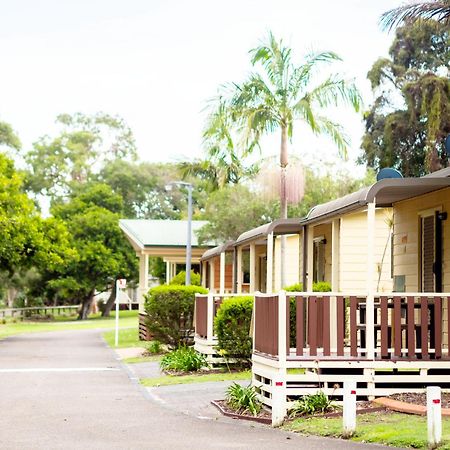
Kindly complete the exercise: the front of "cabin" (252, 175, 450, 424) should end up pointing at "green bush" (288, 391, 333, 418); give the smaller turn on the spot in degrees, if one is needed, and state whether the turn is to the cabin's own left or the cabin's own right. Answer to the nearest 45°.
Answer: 0° — it already faces it

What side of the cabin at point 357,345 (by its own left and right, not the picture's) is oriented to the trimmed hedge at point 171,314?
right

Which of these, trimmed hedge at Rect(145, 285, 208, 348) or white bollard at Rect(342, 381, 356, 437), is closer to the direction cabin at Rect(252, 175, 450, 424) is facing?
the white bollard

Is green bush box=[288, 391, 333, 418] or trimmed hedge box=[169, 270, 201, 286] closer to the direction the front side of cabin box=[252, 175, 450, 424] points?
the green bush

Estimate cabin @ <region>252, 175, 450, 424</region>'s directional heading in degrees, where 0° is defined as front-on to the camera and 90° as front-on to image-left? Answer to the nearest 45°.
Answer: approximately 45°

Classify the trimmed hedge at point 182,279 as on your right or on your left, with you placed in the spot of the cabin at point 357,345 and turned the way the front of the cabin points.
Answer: on your right
